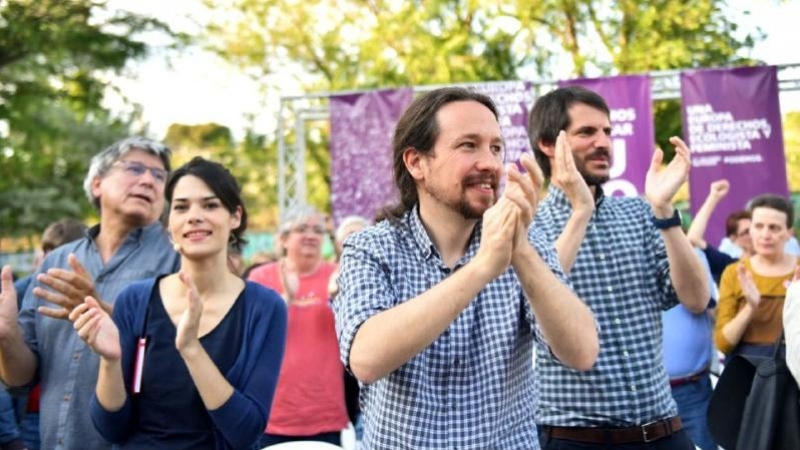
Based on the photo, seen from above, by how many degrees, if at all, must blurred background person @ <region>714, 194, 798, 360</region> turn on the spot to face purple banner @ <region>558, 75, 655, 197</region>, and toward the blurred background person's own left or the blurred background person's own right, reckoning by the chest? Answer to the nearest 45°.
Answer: approximately 180°

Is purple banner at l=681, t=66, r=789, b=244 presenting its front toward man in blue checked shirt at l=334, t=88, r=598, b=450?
yes

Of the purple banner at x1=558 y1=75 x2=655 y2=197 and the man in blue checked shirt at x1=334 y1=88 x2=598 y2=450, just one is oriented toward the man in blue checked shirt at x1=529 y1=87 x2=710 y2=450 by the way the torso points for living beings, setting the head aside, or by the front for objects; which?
the purple banner

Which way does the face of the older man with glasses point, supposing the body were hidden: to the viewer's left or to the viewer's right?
to the viewer's right

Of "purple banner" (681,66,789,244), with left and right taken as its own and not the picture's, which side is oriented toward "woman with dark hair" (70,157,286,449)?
front

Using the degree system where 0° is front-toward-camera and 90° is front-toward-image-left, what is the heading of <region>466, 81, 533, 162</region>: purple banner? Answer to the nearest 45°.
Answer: approximately 0°
